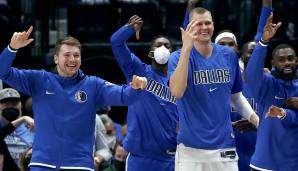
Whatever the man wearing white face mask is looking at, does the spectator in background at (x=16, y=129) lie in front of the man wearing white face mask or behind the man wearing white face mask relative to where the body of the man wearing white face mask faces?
behind

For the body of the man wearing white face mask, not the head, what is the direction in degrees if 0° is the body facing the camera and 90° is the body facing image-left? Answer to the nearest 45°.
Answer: approximately 315°

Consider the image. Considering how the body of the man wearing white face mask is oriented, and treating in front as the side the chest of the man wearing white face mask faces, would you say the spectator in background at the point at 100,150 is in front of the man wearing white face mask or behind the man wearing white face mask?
behind

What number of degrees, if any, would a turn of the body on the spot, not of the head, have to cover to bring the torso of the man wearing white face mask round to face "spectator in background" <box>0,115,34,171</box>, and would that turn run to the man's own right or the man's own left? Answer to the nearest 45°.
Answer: approximately 135° to the man's own right
